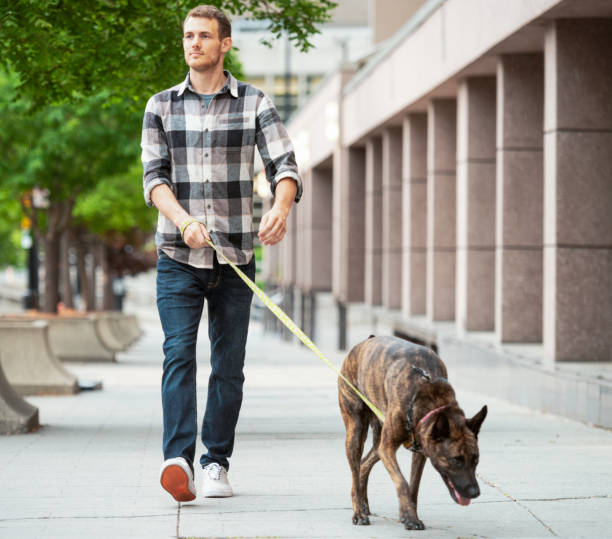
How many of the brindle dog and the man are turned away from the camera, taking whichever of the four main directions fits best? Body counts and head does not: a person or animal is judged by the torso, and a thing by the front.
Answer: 0

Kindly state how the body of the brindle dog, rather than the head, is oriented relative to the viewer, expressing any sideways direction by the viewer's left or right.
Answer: facing the viewer and to the right of the viewer

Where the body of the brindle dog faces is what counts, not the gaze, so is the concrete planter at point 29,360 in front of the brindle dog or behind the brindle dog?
behind

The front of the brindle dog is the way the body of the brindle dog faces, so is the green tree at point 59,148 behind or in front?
behind

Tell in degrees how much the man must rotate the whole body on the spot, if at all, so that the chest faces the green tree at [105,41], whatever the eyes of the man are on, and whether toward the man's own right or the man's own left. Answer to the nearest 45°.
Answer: approximately 180°

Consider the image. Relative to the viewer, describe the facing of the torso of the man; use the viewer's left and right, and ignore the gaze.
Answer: facing the viewer

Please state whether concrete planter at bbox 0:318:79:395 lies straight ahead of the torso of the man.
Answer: no

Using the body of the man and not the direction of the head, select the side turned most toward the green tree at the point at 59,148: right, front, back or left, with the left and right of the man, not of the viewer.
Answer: back

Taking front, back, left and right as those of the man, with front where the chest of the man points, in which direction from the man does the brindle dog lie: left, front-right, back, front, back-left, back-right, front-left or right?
front-left

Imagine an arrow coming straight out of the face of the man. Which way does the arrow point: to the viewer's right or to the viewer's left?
to the viewer's left

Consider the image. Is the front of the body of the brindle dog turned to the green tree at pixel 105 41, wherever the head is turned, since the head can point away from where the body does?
no
